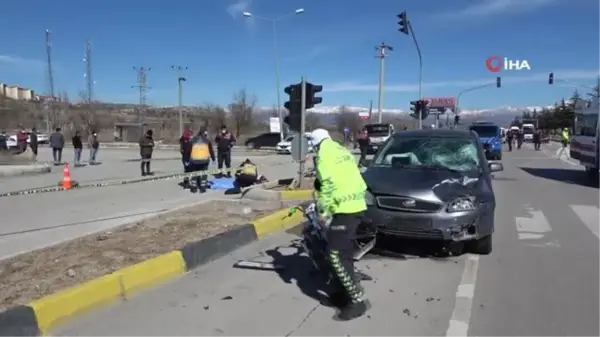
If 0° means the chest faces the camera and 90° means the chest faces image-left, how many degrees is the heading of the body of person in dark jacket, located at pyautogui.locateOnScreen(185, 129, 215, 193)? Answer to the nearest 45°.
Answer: approximately 180°

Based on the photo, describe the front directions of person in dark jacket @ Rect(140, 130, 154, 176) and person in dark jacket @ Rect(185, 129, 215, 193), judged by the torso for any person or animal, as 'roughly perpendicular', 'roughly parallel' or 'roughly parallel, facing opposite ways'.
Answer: roughly perpendicular

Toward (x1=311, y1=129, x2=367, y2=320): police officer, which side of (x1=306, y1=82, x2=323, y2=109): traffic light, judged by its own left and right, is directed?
right

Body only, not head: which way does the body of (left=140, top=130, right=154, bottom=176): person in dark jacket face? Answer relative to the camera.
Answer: to the viewer's right
